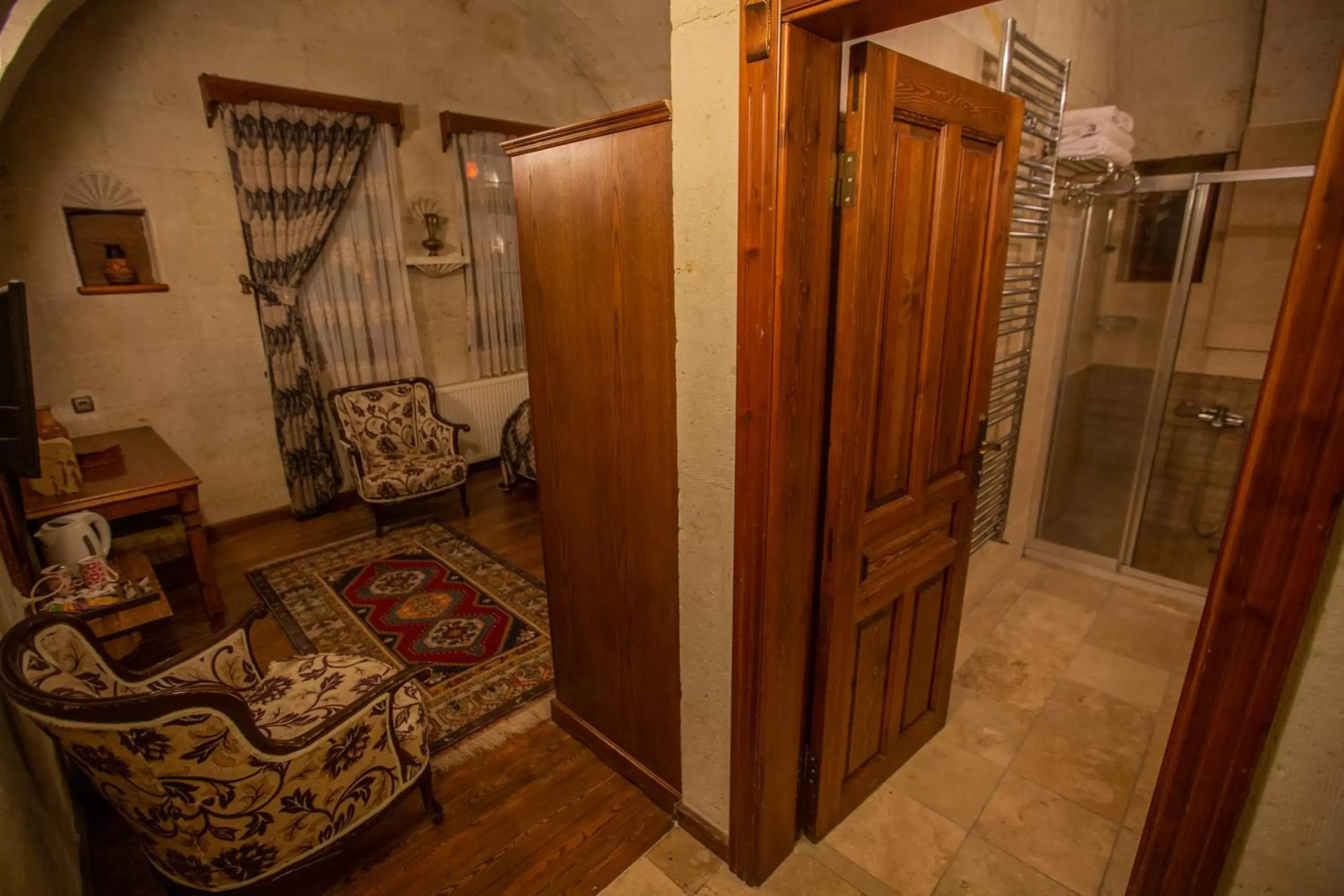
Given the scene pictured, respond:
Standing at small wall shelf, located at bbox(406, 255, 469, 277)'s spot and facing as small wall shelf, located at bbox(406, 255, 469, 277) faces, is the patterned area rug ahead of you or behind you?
ahead

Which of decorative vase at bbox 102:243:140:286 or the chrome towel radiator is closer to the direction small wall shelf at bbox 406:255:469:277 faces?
the chrome towel radiator

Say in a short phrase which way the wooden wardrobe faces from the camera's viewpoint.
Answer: facing away from the viewer and to the left of the viewer

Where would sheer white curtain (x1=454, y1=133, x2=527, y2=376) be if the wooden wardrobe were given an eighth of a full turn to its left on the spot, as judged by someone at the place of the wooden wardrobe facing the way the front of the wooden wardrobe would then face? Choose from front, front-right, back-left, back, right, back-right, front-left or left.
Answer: right

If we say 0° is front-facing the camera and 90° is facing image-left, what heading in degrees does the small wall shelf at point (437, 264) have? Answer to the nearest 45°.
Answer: approximately 0°

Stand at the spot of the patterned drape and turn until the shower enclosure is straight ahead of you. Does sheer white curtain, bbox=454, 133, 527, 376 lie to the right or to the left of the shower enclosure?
left

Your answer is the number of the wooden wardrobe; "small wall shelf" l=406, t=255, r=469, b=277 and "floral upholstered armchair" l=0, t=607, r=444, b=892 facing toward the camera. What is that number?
1

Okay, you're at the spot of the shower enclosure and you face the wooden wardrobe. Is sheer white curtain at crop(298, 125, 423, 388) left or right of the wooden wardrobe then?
right

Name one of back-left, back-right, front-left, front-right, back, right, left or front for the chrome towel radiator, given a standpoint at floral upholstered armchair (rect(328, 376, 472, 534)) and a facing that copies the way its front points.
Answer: front-left

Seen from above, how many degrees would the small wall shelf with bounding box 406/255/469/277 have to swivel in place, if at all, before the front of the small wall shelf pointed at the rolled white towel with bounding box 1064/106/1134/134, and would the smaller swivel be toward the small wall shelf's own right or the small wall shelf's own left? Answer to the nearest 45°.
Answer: approximately 45° to the small wall shelf's own left

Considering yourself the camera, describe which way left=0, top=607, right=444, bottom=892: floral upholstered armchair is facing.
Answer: facing away from the viewer and to the right of the viewer

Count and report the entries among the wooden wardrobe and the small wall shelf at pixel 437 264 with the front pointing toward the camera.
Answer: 1

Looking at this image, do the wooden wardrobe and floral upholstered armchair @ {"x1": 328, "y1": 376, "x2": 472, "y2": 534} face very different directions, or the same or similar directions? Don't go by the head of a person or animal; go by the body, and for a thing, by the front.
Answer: very different directions

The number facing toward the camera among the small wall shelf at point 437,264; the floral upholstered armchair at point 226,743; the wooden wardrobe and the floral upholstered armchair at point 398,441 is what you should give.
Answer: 2

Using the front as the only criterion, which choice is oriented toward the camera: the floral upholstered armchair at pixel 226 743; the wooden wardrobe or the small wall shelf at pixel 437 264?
the small wall shelf
